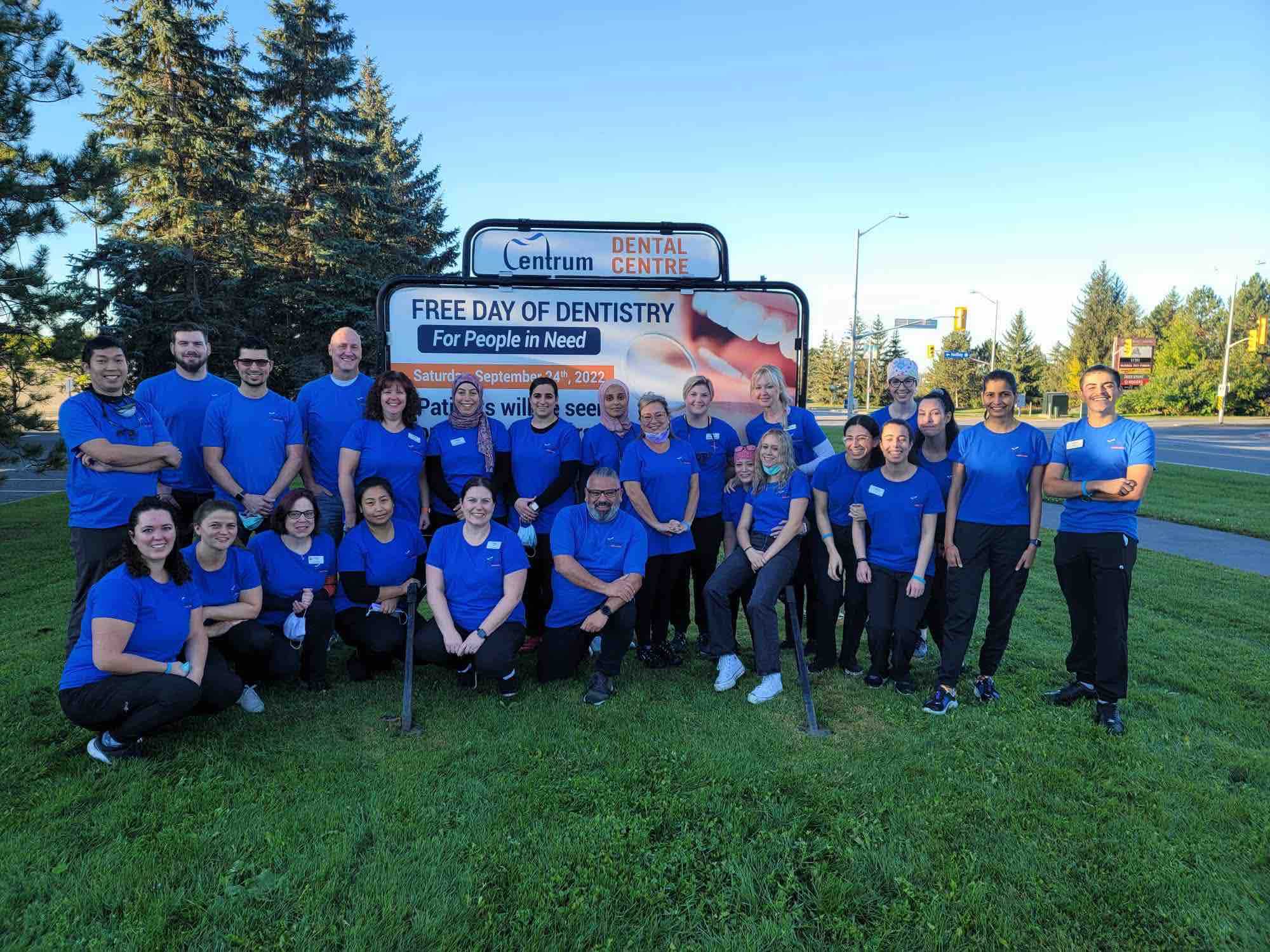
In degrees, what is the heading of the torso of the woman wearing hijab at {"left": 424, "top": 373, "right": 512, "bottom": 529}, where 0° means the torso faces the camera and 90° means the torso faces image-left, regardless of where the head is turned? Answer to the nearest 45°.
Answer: approximately 0°

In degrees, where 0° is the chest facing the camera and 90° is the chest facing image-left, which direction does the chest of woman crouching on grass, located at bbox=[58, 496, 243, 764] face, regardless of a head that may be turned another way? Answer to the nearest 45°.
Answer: approximately 315°

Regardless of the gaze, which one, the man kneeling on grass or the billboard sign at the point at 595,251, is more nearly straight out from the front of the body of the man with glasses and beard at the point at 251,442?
the man kneeling on grass

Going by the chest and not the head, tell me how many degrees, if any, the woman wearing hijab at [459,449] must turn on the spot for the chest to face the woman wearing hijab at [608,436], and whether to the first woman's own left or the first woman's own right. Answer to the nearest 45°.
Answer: approximately 90° to the first woman's own left

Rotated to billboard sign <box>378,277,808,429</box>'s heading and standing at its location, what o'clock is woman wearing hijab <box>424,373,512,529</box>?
The woman wearing hijab is roughly at 2 o'clock from the billboard sign.

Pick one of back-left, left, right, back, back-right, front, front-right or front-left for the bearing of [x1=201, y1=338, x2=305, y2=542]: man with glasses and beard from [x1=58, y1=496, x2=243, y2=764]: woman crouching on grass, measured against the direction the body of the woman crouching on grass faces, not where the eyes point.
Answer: left
